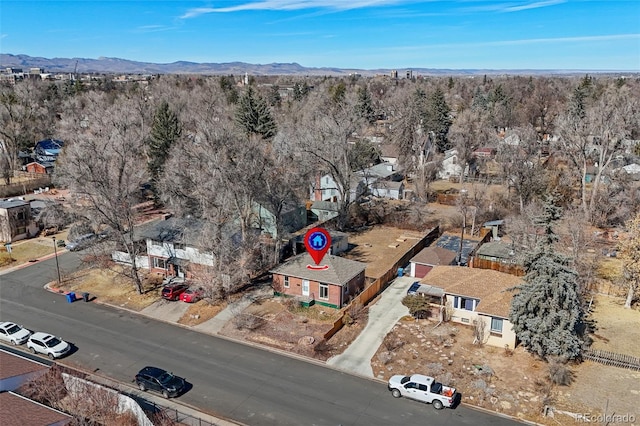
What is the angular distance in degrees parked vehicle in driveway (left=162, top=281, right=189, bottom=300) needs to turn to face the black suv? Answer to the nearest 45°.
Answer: approximately 135° to its right

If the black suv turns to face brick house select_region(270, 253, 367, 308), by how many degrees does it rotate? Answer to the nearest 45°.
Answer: approximately 90° to its left

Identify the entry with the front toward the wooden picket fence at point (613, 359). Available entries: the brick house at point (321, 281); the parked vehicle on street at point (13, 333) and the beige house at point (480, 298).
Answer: the parked vehicle on street

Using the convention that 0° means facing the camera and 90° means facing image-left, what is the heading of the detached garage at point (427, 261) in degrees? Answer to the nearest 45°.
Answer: approximately 45°

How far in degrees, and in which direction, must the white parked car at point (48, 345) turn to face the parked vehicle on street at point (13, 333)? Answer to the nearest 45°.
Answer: approximately 180°

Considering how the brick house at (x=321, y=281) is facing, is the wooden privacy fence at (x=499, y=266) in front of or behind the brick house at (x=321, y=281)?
behind

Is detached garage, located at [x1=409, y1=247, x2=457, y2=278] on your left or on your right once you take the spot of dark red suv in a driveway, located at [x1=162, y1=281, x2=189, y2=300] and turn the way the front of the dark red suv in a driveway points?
on your right

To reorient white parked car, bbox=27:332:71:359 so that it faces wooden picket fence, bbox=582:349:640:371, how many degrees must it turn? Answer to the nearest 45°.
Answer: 0° — it already faces it

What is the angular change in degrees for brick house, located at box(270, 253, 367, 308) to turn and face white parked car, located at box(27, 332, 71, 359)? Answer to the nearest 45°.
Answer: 0° — it already faces it

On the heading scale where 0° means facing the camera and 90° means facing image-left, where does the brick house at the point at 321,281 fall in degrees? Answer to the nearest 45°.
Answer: approximately 45°

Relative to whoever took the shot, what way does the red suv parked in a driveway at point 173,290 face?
facing away from the viewer and to the right of the viewer

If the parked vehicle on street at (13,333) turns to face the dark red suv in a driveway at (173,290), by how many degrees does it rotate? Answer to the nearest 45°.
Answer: approximately 45° to its left
